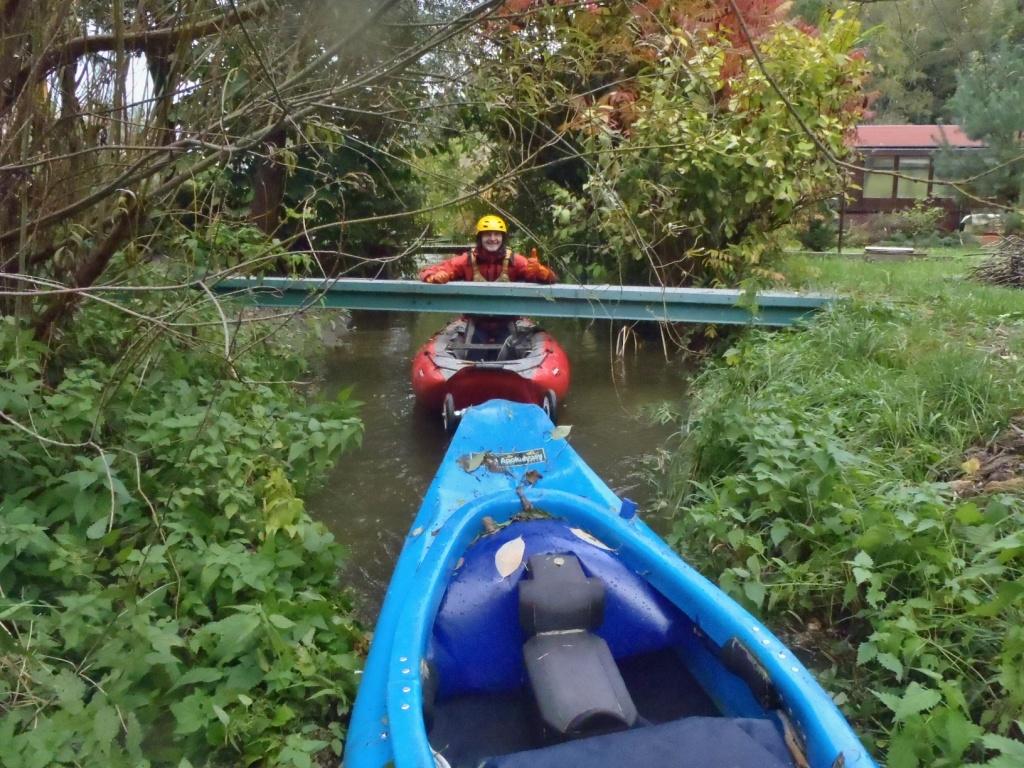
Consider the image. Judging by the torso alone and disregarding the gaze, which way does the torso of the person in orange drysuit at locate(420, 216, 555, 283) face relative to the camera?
toward the camera

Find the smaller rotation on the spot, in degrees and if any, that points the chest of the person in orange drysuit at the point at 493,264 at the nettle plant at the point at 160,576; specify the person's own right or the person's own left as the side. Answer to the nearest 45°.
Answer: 0° — they already face it

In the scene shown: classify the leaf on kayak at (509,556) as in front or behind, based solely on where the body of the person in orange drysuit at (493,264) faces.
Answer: in front

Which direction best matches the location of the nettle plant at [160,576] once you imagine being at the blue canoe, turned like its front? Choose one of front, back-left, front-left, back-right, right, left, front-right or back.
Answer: left

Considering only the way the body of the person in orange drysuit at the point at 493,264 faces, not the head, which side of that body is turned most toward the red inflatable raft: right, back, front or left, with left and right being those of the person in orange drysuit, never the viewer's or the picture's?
front

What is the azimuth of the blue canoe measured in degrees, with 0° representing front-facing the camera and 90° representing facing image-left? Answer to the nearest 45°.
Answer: approximately 180°

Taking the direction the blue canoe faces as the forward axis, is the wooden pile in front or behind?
in front

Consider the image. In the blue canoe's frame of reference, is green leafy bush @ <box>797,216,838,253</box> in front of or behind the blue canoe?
in front

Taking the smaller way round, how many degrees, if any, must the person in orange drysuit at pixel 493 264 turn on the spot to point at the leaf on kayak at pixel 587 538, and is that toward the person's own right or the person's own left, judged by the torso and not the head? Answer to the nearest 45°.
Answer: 0° — they already face it

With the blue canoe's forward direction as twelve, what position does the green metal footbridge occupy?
The green metal footbridge is roughly at 12 o'clock from the blue canoe.
